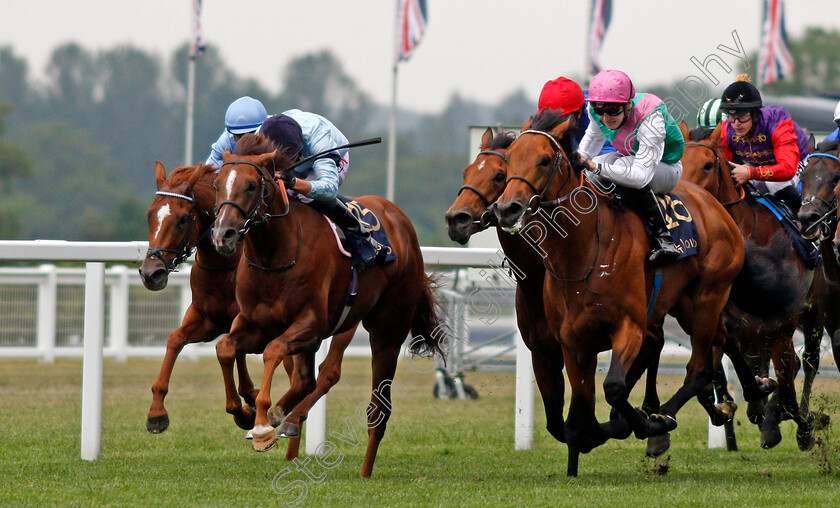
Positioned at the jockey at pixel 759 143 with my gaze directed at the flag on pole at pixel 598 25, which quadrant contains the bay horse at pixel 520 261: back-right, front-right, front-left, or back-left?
back-left

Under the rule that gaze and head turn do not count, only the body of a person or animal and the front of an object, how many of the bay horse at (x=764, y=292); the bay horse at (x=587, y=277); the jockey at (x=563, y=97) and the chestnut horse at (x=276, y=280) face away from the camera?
0

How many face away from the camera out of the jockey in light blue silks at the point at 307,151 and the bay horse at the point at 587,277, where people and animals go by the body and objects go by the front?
0

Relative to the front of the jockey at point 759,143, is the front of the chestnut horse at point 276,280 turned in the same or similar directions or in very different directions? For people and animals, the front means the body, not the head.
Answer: same or similar directions

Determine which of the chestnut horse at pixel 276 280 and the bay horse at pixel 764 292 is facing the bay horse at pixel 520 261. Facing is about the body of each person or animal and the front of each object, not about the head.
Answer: the bay horse at pixel 764 292

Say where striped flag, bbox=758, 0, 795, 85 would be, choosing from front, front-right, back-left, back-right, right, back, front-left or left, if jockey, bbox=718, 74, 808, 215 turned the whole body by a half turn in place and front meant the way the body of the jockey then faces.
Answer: front-left

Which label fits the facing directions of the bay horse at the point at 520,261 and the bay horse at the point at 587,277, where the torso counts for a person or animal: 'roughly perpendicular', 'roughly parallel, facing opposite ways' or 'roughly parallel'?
roughly parallel

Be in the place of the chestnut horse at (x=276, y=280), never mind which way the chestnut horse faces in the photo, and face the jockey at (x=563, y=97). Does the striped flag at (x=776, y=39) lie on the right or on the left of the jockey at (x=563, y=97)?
left

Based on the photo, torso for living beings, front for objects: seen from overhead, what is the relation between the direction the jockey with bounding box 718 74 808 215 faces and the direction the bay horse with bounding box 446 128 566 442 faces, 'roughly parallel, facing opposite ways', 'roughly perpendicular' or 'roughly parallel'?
roughly parallel

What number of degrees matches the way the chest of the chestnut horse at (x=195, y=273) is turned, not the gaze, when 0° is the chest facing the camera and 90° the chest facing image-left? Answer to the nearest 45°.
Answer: approximately 45°

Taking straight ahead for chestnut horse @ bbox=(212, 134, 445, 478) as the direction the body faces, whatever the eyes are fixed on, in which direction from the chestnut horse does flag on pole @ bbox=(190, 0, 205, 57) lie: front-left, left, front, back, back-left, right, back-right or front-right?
back-right

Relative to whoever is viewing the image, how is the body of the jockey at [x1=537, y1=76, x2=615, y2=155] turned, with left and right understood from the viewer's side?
facing the viewer and to the left of the viewer

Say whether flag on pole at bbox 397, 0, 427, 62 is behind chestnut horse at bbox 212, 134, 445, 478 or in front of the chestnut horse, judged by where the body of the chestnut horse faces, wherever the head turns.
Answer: behind

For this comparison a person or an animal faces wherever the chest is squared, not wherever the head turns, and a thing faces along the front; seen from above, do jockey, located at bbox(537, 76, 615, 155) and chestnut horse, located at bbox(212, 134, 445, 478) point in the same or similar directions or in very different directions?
same or similar directions
